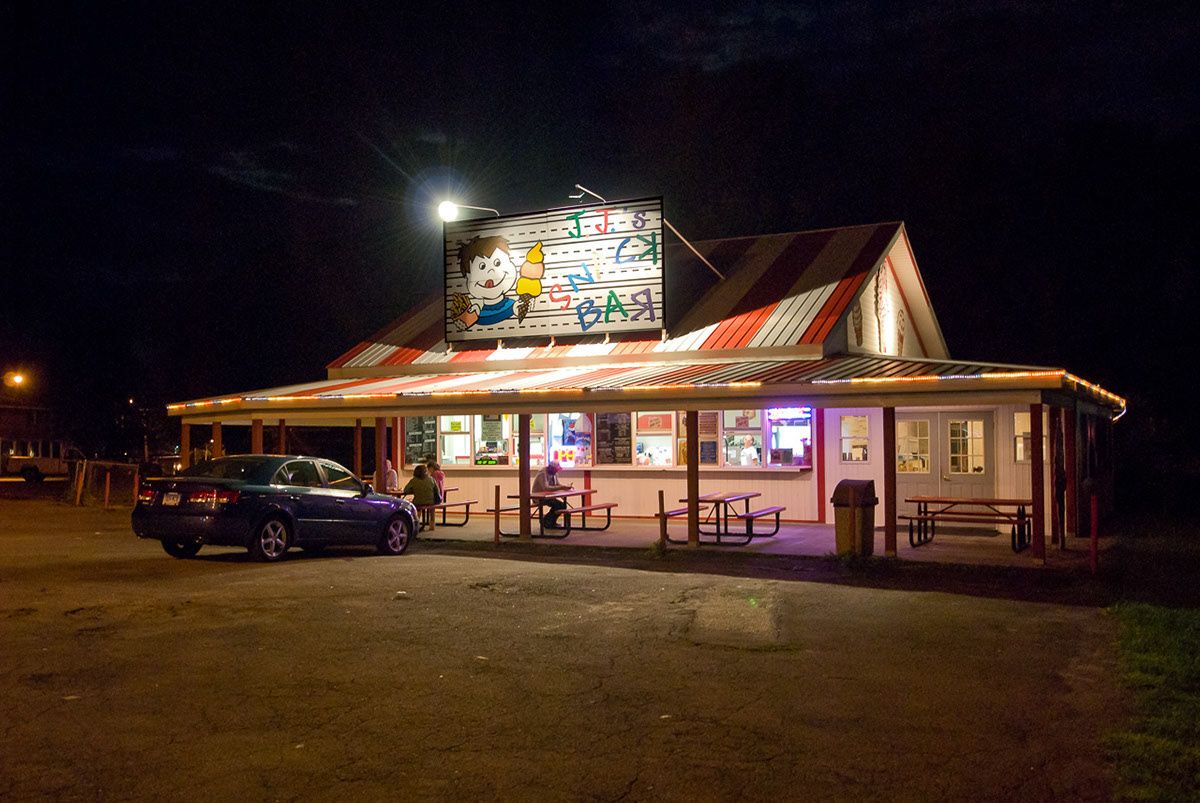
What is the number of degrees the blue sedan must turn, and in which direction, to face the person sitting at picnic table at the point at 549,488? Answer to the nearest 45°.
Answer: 0° — it already faces them

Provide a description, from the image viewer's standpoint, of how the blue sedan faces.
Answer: facing away from the viewer and to the right of the viewer

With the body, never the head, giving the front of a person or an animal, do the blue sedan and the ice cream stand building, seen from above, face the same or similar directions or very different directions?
very different directions

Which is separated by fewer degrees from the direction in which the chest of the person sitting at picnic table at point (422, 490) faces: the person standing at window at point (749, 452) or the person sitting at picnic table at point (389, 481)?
the person sitting at picnic table

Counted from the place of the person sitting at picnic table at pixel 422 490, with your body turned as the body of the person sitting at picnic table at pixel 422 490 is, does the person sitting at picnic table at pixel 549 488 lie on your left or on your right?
on your right

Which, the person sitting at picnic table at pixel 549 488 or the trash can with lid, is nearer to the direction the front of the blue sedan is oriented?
the person sitting at picnic table

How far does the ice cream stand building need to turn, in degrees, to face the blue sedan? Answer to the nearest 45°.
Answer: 0° — it already faces it

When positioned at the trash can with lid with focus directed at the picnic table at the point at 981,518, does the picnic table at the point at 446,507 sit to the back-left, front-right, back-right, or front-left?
back-left

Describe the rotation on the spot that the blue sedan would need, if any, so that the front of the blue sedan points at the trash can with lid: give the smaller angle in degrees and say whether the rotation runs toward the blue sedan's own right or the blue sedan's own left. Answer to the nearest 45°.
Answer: approximately 45° to the blue sedan's own right

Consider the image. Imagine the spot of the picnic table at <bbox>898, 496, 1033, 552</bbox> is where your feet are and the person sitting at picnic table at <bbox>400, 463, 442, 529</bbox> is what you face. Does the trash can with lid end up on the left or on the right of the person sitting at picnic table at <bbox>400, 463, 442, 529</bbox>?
left

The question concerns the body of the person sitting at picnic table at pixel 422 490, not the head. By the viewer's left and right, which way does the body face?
facing away from the viewer

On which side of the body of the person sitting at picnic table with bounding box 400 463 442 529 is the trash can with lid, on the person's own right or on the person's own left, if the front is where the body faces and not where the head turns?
on the person's own right
